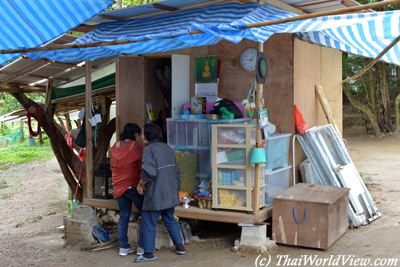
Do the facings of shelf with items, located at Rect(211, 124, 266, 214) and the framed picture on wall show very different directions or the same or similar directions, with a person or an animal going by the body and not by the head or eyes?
same or similar directions

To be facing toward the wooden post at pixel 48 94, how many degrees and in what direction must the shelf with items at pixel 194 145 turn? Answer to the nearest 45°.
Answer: approximately 135° to its right

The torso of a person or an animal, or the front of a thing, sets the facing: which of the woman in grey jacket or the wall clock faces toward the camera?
the wall clock

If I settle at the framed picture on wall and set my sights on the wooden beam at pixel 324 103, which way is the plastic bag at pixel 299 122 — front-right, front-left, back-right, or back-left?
front-right

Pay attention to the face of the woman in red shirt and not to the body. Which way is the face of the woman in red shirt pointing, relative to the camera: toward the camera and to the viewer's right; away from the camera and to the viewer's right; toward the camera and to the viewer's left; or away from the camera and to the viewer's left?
away from the camera and to the viewer's right

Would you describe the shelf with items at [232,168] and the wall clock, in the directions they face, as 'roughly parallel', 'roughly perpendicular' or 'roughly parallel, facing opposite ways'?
roughly parallel

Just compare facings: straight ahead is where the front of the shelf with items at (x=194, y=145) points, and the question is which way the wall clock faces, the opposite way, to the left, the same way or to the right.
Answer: the same way

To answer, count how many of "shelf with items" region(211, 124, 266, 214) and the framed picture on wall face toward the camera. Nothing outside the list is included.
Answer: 2

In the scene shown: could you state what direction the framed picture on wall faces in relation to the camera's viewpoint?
facing the viewer

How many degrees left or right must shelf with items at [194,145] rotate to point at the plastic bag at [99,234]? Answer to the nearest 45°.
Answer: approximately 90° to its right

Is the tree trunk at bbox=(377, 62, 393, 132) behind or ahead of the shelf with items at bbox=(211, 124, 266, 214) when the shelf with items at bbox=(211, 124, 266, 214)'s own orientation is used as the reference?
behind

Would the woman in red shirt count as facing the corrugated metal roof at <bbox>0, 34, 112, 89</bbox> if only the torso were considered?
no

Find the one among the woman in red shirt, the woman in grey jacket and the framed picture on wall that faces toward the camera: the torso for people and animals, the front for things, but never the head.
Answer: the framed picture on wall

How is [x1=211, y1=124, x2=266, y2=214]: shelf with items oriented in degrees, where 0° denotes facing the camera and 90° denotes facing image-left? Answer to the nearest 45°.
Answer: approximately 0°

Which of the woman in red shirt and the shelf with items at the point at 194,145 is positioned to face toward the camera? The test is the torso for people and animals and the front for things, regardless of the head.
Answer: the shelf with items

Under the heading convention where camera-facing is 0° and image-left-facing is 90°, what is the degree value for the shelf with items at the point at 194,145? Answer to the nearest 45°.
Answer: approximately 0°

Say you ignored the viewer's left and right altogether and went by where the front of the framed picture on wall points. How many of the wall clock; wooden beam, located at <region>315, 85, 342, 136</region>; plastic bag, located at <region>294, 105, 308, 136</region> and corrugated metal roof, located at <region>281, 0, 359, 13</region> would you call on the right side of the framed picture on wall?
0

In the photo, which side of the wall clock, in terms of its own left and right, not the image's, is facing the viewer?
front

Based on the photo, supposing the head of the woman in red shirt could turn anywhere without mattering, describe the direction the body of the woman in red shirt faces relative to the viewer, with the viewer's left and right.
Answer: facing away from the viewer and to the right of the viewer

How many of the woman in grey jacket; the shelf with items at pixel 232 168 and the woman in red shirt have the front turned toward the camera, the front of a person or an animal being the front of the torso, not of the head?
1
